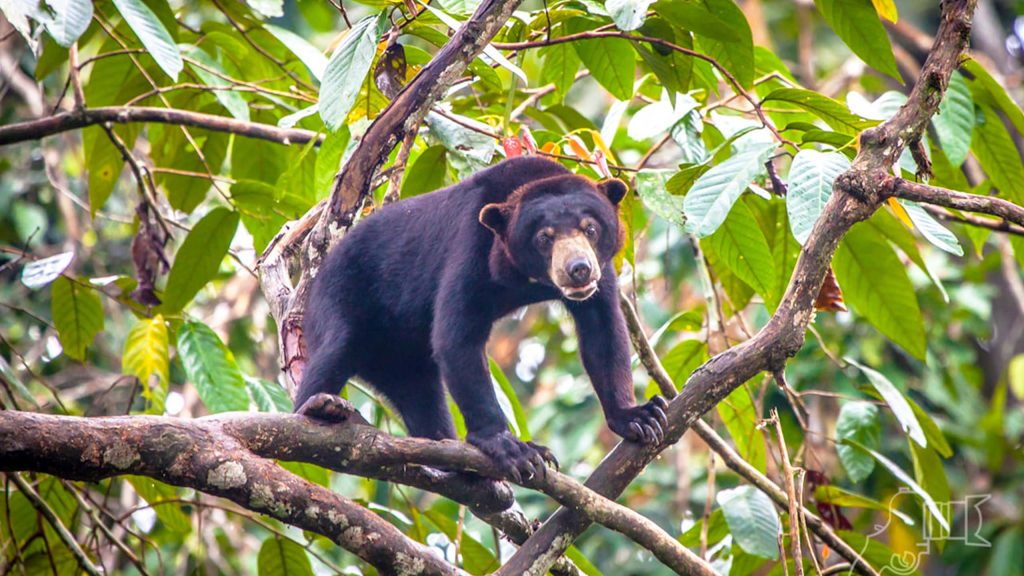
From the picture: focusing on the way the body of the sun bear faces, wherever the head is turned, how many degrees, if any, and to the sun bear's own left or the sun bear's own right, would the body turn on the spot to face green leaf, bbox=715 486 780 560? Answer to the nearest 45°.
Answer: approximately 45° to the sun bear's own left

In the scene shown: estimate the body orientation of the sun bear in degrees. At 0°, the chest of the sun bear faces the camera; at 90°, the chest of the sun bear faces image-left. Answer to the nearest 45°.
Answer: approximately 315°

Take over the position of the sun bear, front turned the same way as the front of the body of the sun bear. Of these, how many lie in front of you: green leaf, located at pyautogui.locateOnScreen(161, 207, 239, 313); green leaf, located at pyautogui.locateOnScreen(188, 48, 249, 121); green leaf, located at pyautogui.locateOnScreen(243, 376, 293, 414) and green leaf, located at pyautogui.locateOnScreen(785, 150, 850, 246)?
1

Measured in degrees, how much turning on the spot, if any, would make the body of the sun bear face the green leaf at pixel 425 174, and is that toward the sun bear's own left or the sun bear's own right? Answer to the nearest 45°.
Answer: approximately 180°

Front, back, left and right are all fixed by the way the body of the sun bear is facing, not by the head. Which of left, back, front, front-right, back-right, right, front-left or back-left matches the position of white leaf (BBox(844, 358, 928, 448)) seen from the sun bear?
front-left

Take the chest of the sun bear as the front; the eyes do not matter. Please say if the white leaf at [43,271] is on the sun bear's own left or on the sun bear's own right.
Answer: on the sun bear's own right

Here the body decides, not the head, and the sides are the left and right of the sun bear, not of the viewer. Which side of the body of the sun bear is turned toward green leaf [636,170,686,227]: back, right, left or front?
front

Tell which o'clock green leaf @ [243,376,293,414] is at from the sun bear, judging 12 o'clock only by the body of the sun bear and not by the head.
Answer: The green leaf is roughly at 5 o'clock from the sun bear.

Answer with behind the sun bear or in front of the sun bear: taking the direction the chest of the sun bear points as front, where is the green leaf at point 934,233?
in front

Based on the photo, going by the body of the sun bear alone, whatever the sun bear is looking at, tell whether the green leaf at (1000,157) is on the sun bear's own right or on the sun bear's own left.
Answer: on the sun bear's own left

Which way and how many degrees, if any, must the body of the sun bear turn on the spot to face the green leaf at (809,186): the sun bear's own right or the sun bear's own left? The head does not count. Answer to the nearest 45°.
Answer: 0° — it already faces it

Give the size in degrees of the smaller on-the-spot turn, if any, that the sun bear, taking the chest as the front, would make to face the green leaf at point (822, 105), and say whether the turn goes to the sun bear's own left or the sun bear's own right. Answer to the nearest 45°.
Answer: approximately 45° to the sun bear's own left

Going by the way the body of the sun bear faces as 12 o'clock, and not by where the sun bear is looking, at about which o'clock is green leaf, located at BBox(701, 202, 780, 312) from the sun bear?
The green leaf is roughly at 11 o'clock from the sun bear.
